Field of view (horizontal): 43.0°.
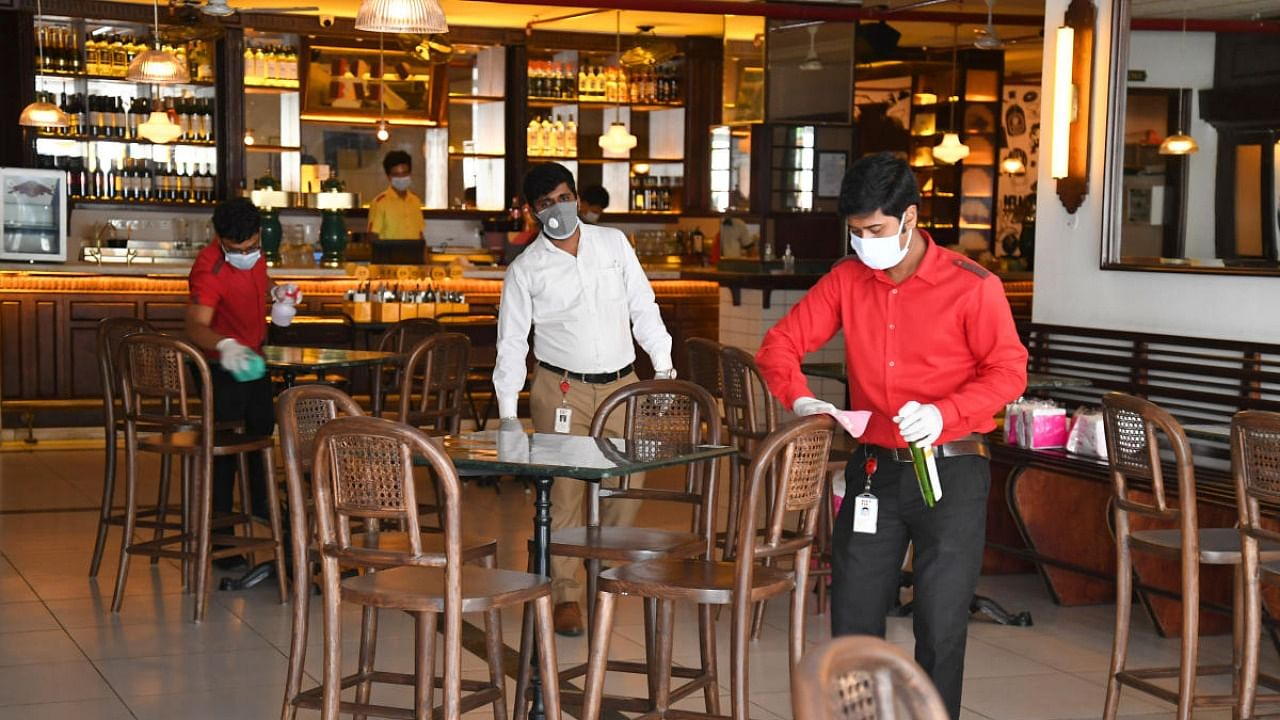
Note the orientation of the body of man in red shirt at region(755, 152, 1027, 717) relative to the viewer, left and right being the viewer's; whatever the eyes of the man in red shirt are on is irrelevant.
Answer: facing the viewer and to the left of the viewer

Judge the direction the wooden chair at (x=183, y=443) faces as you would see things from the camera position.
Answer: facing away from the viewer and to the right of the viewer

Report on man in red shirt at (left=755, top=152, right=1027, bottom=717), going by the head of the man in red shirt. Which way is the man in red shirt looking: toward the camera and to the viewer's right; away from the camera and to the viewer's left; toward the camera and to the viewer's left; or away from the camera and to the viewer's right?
toward the camera and to the viewer's left

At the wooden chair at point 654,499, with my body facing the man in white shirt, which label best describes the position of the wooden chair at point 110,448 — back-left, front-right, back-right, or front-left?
front-left

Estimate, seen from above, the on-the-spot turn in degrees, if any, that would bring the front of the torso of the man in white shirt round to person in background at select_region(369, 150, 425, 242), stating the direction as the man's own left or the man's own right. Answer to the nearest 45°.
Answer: approximately 180°

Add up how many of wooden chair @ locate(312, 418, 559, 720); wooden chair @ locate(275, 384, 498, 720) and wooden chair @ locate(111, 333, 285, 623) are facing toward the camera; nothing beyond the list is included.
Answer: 0

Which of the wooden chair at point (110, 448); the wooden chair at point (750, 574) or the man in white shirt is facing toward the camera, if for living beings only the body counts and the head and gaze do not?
the man in white shirt

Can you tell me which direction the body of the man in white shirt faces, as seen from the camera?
toward the camera

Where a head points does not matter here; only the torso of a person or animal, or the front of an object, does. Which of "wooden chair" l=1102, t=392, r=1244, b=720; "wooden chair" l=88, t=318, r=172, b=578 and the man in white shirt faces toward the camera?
the man in white shirt

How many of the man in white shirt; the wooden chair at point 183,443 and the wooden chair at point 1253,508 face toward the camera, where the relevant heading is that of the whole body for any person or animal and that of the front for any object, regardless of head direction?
1

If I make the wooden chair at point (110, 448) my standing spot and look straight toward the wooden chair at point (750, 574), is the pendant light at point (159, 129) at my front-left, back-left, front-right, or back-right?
back-left

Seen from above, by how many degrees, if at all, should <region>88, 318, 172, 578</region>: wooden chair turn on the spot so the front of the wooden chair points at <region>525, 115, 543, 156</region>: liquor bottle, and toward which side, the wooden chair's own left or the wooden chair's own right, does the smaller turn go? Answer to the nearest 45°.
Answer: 0° — it already faces it

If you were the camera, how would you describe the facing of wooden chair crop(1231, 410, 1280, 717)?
facing away from the viewer and to the right of the viewer

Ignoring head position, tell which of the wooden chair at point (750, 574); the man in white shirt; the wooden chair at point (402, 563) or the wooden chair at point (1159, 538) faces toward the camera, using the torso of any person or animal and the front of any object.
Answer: the man in white shirt

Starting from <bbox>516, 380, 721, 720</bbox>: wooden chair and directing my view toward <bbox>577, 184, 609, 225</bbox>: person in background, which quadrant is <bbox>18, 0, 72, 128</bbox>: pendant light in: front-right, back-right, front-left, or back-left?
front-left
